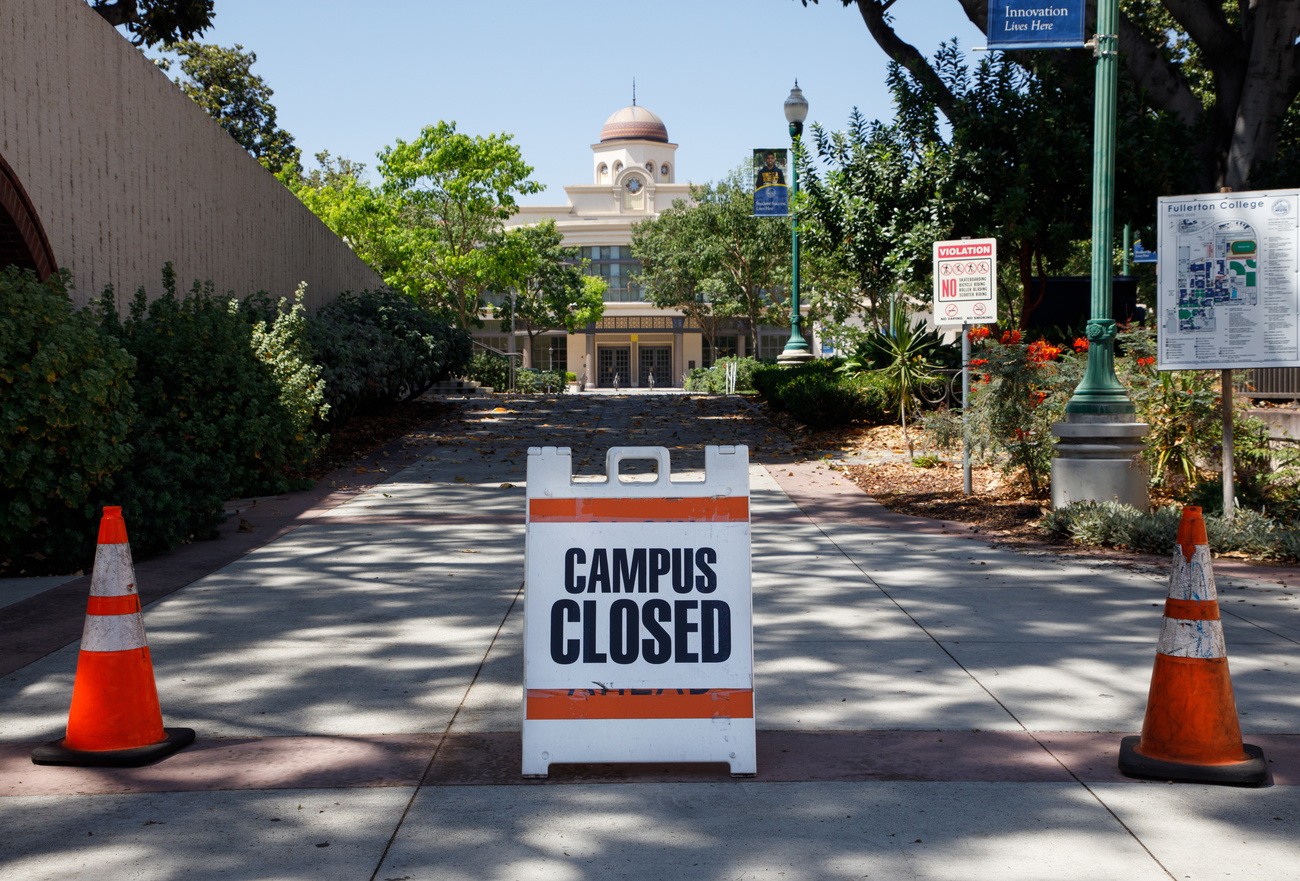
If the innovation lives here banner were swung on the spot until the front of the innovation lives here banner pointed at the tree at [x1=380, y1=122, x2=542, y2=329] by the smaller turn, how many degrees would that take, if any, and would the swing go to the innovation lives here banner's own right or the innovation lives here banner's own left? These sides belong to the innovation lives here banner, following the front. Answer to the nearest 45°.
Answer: approximately 135° to the innovation lives here banner's own right

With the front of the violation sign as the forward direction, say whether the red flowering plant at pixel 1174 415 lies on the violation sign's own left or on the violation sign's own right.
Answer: on the violation sign's own left

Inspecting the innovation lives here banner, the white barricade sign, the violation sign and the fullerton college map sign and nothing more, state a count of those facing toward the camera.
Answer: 4

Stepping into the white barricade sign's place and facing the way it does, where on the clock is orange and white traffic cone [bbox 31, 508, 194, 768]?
The orange and white traffic cone is roughly at 3 o'clock from the white barricade sign.

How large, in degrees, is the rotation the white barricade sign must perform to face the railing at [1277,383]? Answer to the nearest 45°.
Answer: approximately 135° to its left

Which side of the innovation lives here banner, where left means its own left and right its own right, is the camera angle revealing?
front

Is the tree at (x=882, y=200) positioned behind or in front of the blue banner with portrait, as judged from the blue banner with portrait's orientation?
in front

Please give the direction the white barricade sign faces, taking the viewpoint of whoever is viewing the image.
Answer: facing the viewer

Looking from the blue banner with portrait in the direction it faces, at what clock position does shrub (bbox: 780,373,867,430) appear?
The shrub is roughly at 12 o'clock from the blue banner with portrait.

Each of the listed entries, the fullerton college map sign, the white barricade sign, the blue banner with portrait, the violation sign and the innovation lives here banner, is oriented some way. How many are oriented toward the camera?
5

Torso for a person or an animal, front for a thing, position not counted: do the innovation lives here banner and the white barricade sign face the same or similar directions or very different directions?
same or similar directions

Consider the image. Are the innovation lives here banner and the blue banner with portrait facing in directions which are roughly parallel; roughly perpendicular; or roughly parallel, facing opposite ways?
roughly parallel

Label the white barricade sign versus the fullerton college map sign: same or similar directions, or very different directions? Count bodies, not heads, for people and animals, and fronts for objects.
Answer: same or similar directions

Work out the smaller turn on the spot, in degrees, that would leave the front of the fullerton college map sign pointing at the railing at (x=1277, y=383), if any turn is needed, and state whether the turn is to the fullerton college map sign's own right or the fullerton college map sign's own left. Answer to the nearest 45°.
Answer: approximately 180°

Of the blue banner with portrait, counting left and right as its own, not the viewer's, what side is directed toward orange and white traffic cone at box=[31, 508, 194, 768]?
front

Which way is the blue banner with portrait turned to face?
toward the camera

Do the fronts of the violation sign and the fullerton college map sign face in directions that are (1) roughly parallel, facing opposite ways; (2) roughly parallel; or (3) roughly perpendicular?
roughly parallel

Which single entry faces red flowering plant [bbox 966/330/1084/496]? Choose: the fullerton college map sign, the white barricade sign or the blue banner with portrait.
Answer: the blue banner with portrait
